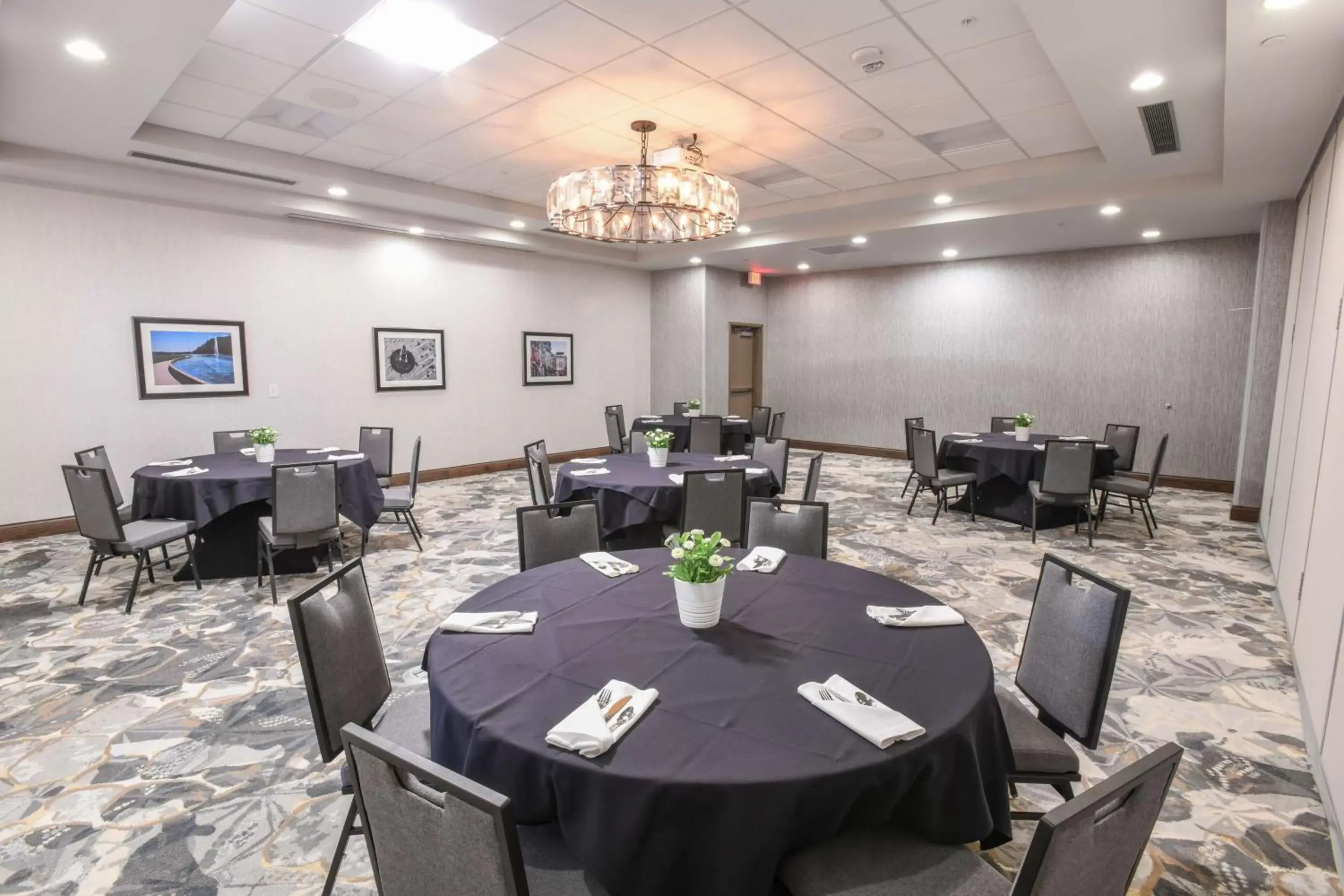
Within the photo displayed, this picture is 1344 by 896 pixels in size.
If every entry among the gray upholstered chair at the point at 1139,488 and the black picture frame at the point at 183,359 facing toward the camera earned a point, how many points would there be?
1

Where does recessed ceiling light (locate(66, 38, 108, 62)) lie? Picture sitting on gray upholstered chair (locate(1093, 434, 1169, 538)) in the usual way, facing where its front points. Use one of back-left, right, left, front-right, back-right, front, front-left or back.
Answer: front-left

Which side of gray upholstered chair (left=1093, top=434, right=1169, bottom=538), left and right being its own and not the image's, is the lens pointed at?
left

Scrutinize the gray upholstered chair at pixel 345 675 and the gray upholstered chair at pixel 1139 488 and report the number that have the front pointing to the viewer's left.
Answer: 1

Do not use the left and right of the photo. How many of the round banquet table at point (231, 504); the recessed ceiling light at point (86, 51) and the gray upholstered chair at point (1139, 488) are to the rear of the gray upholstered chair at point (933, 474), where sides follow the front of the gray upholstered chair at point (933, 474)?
2

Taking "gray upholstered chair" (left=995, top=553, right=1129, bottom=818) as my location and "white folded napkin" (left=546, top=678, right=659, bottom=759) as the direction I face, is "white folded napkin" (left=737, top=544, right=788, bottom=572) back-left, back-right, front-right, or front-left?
front-right

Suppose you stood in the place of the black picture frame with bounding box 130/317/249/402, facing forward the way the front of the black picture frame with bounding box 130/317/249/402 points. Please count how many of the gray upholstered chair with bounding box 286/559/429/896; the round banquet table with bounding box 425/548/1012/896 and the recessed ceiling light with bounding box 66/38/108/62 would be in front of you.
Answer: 3

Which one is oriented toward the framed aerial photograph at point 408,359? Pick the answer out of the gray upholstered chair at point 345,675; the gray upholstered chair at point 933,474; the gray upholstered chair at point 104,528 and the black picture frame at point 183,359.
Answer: the gray upholstered chair at point 104,528

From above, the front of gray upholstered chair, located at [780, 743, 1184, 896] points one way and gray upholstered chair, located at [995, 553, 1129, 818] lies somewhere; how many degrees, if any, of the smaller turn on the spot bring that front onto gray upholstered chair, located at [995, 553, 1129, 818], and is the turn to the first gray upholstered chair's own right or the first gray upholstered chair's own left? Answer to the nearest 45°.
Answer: approximately 45° to the first gray upholstered chair's own right

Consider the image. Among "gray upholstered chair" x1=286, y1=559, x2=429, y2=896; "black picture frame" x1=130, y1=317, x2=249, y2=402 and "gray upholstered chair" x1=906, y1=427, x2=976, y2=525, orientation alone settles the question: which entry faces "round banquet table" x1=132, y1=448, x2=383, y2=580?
the black picture frame

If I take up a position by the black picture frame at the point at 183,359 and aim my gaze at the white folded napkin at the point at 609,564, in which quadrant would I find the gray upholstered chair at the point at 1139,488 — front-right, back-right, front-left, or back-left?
front-left

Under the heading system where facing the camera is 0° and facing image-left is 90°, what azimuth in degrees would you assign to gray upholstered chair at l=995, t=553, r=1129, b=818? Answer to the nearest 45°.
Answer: approximately 45°

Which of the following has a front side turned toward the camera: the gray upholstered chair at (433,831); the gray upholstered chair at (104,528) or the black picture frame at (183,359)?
the black picture frame

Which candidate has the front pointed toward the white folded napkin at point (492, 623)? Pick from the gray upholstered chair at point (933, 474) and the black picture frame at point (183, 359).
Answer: the black picture frame

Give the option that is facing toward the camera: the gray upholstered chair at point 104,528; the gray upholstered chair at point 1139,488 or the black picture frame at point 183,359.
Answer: the black picture frame

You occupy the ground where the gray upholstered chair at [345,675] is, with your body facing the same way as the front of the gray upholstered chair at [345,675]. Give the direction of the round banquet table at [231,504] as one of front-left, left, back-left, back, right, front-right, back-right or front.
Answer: back-left

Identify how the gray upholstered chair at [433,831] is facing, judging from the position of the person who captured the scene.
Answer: facing away from the viewer and to the right of the viewer

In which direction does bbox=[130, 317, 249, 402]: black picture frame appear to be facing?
toward the camera
